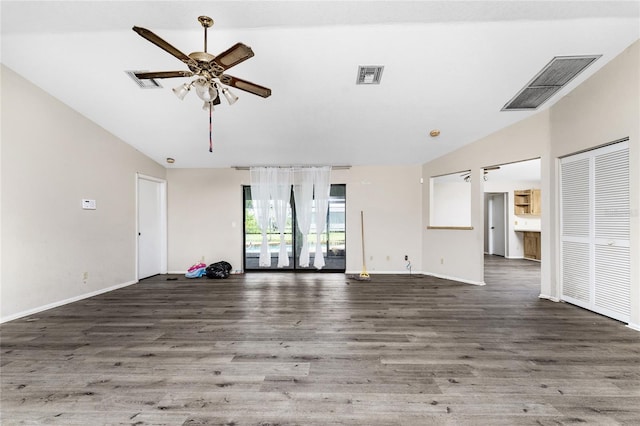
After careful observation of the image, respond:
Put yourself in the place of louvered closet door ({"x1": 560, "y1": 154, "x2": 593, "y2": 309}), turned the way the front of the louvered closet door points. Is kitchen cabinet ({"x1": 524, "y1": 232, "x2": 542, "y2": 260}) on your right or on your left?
on your right

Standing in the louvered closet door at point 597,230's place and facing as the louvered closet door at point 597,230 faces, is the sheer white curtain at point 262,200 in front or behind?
in front

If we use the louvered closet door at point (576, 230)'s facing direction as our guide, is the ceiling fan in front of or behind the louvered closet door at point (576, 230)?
in front

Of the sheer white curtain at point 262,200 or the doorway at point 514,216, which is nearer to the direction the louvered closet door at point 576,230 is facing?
the sheer white curtain

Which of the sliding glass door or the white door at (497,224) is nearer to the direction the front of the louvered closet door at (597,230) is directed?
the sliding glass door

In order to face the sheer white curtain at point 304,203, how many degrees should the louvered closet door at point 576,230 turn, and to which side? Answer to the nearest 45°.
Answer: approximately 45° to its right

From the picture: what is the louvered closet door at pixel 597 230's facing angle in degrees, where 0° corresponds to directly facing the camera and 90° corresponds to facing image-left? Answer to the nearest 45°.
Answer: approximately 45°

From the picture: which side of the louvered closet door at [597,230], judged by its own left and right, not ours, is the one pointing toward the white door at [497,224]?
right

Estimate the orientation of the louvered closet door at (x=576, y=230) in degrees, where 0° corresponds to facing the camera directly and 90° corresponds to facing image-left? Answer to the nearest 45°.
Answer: approximately 45°

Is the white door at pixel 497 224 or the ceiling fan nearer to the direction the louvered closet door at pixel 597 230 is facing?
the ceiling fan

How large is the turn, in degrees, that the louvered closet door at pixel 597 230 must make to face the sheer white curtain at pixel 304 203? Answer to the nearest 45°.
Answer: approximately 45° to its right

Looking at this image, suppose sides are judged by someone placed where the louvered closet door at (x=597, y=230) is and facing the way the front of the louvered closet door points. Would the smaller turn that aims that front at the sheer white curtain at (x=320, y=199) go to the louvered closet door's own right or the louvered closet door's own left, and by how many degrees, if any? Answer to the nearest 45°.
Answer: approximately 45° to the louvered closet door's own right
